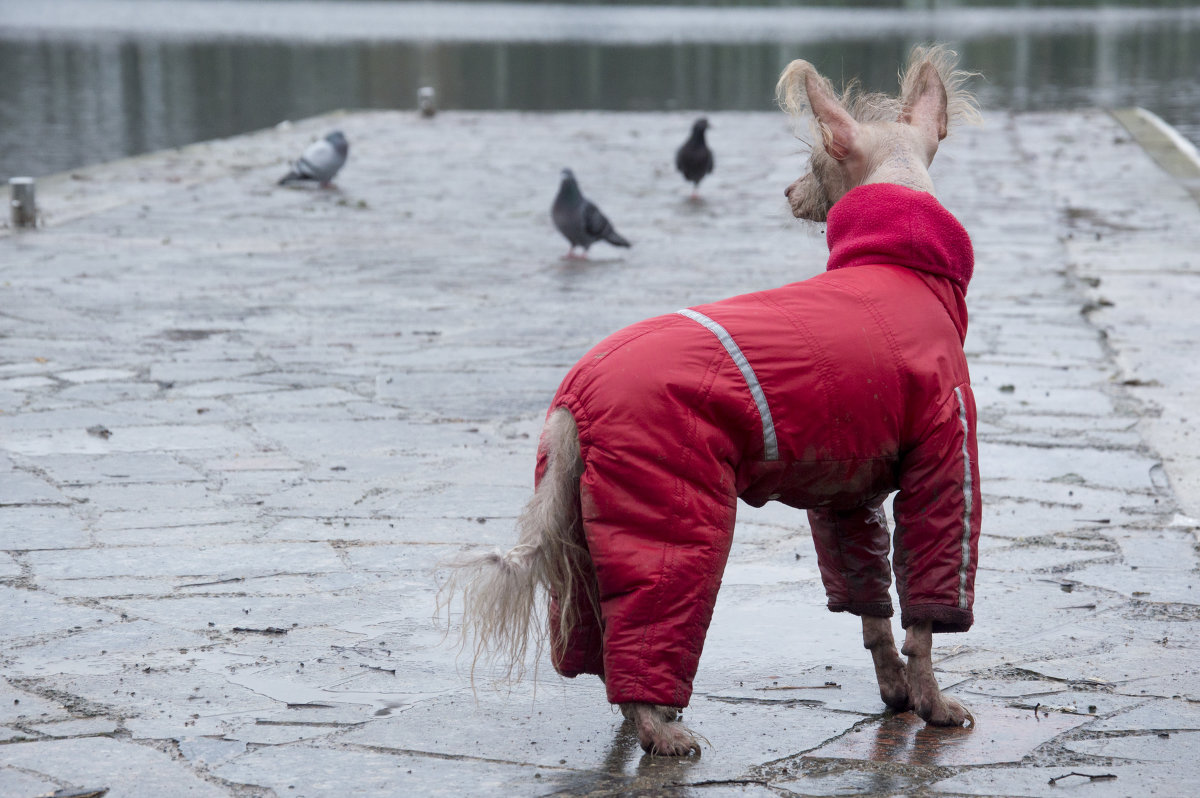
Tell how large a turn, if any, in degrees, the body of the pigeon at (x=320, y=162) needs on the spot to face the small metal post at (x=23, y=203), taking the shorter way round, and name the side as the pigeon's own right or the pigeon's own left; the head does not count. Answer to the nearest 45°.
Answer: approximately 135° to the pigeon's own right

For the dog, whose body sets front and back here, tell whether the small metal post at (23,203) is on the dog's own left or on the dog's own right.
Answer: on the dog's own left

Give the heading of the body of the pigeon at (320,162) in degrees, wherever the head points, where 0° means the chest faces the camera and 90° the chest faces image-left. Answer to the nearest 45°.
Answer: approximately 270°

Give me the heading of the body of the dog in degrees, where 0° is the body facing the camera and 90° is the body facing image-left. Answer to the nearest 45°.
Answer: approximately 225°
